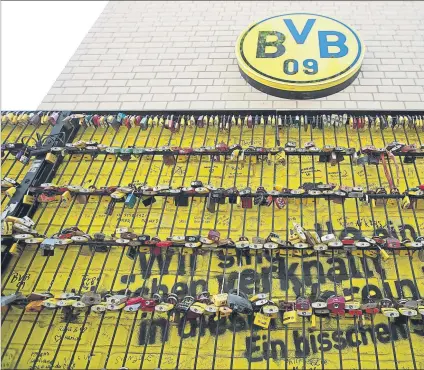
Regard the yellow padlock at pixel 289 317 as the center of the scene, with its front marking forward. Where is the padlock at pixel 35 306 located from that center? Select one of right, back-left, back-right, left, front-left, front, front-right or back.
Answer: right

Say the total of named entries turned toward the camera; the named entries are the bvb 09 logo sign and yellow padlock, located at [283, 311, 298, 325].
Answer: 2

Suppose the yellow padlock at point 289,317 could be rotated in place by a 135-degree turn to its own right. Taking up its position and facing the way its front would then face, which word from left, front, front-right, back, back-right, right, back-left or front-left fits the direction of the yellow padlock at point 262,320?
front-left

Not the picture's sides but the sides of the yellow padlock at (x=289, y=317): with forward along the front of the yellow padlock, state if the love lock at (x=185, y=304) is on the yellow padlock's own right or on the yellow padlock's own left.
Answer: on the yellow padlock's own right

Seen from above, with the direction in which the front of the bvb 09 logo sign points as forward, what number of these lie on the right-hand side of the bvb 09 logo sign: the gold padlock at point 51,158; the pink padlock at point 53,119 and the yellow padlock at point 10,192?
3

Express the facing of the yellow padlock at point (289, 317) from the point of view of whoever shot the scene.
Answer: facing the viewer

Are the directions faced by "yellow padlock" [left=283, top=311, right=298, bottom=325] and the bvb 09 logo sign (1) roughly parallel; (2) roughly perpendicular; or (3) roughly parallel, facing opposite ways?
roughly parallel

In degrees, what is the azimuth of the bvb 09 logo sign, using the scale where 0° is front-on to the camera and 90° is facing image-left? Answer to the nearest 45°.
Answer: approximately 0°

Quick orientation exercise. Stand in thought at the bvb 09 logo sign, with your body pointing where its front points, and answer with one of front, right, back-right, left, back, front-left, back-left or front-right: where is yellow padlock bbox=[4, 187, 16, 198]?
right

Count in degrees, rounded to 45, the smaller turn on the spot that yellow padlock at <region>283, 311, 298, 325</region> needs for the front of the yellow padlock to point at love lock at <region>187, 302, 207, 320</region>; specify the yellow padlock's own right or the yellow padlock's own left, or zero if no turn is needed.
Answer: approximately 90° to the yellow padlock's own right

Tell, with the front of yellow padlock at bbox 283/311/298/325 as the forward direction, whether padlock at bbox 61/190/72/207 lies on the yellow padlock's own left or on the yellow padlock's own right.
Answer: on the yellow padlock's own right

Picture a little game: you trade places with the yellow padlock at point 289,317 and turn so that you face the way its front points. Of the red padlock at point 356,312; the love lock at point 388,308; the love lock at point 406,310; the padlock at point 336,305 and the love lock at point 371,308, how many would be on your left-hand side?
5

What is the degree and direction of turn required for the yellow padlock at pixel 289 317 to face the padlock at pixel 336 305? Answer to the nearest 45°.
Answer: approximately 90° to its left
